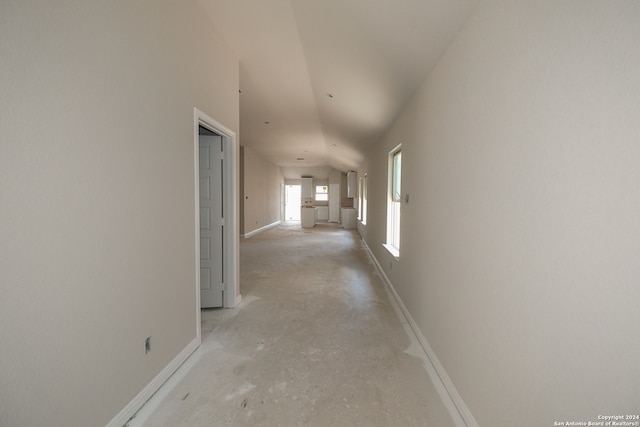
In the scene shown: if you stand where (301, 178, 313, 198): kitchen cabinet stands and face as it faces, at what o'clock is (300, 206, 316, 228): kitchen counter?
The kitchen counter is roughly at 12 o'clock from the kitchen cabinet.

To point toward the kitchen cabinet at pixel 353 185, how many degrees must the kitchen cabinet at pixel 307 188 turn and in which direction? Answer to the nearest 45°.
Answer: approximately 45° to its left

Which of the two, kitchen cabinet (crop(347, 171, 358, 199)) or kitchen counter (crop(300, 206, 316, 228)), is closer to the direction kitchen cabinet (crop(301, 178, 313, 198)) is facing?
the kitchen counter

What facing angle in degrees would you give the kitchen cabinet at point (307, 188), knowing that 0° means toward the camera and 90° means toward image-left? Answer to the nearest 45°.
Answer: approximately 0°
